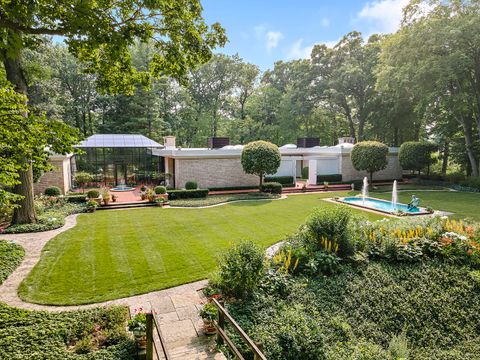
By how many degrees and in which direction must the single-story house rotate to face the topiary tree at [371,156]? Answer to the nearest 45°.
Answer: approximately 90° to its left

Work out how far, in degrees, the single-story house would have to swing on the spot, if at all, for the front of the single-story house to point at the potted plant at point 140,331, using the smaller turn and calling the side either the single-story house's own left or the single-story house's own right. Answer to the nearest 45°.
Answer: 0° — it already faces it

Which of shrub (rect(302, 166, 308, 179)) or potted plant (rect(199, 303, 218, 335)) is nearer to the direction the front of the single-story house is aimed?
the potted plant

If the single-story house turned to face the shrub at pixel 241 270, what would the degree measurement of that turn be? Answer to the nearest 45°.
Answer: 0° — it already faces it

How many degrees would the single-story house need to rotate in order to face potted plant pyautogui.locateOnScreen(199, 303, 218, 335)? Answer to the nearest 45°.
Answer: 0° — it already faces it

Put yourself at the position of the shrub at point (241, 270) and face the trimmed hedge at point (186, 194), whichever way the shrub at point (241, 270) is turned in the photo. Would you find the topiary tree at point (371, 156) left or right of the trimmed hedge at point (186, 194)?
right

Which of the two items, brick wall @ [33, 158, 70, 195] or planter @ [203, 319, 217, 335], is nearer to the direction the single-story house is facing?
the planter

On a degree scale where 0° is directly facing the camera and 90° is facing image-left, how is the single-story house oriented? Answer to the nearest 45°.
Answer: approximately 0°
